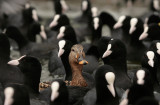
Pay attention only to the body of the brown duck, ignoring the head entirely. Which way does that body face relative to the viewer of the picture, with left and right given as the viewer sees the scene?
facing the viewer and to the right of the viewer
